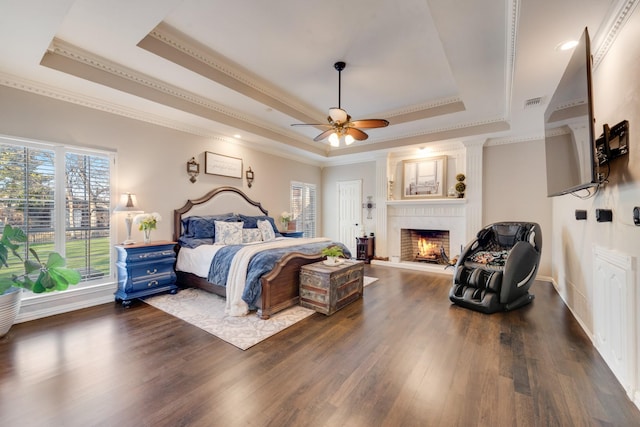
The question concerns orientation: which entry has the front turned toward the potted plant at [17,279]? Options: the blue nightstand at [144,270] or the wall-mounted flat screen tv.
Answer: the wall-mounted flat screen tv

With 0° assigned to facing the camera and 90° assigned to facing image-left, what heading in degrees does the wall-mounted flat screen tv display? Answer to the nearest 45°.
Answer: approximately 45°

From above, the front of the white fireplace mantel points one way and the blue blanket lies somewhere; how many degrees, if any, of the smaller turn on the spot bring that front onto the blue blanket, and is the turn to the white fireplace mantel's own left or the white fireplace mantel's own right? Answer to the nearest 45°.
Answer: approximately 45° to the white fireplace mantel's own right

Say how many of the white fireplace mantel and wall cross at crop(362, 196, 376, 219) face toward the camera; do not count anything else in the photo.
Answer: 2

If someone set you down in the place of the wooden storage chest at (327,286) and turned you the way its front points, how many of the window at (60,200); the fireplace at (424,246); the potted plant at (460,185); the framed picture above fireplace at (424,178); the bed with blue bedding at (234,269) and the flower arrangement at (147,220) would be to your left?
3

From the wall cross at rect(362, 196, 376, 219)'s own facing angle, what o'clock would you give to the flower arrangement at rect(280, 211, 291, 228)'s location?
The flower arrangement is roughly at 2 o'clock from the wall cross.

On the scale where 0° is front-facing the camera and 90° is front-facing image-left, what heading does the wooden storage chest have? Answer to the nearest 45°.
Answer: approximately 315°

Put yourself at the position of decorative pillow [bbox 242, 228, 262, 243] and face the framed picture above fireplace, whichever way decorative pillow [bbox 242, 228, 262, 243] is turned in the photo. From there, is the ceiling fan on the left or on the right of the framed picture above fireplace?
right
